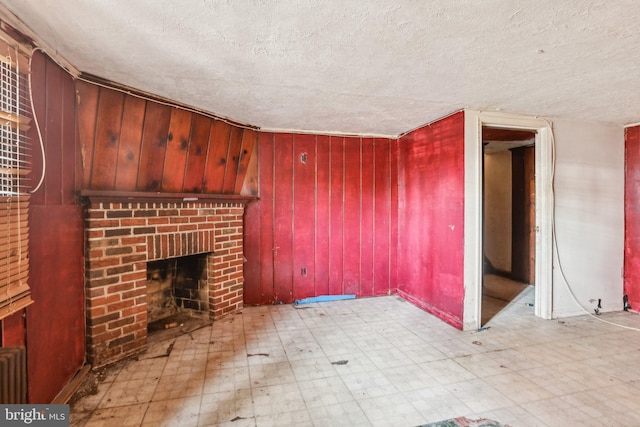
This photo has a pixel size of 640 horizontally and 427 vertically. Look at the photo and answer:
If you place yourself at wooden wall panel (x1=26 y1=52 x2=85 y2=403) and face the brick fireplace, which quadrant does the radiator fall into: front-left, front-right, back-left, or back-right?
back-right

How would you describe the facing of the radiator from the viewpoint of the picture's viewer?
facing the viewer and to the right of the viewer

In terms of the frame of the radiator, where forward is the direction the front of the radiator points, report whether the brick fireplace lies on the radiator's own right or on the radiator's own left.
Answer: on the radiator's own left

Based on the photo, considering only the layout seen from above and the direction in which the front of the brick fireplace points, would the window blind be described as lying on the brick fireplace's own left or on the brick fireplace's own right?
on the brick fireplace's own right

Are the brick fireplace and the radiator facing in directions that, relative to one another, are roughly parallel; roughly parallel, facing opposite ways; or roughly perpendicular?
roughly parallel

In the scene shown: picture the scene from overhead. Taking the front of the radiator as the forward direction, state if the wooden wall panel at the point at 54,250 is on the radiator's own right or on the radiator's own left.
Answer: on the radiator's own left

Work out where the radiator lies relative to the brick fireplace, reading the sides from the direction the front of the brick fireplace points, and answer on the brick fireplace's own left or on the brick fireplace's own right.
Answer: on the brick fireplace's own right

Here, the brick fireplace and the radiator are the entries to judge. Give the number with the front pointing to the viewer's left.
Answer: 0

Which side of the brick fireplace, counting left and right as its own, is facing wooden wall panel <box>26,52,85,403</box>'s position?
right
